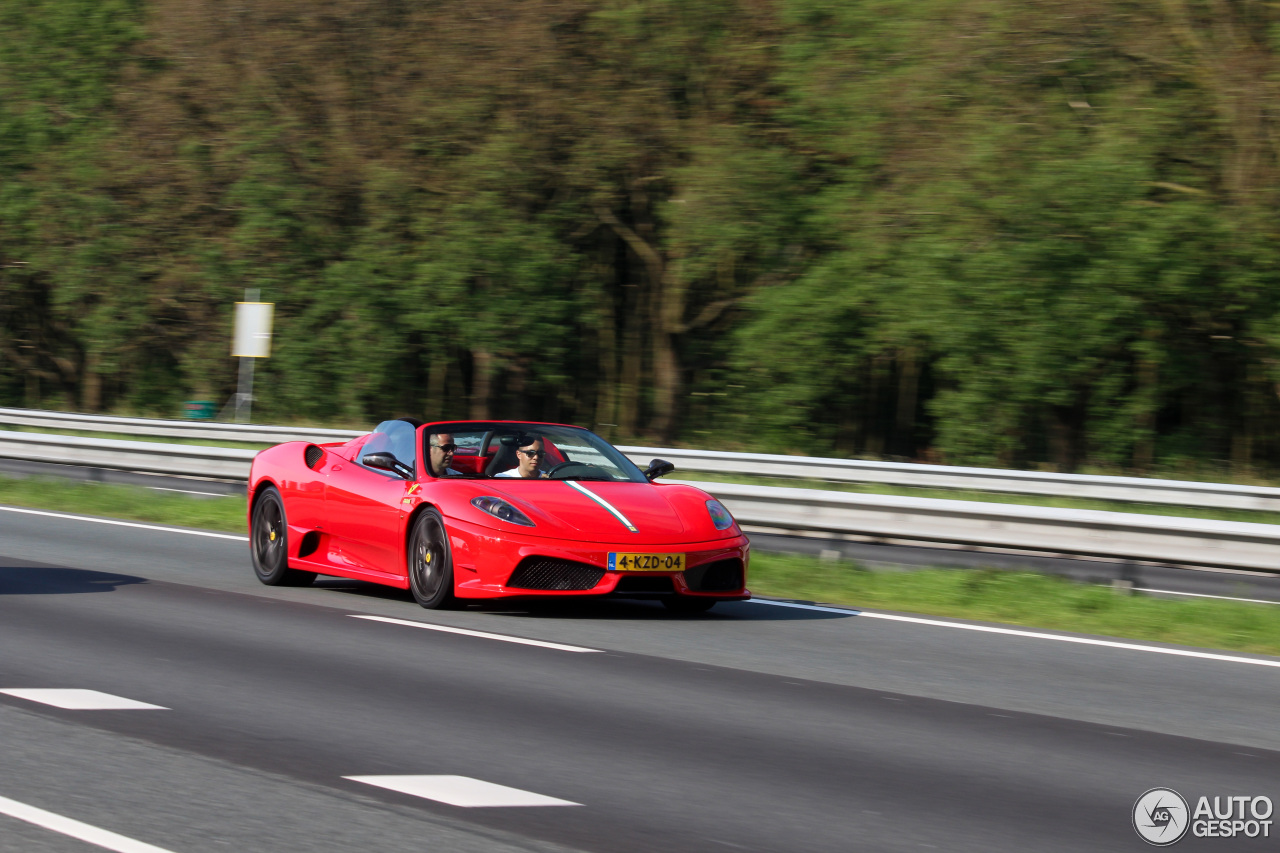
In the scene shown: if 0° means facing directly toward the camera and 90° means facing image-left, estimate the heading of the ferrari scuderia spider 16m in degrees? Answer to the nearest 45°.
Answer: approximately 315°

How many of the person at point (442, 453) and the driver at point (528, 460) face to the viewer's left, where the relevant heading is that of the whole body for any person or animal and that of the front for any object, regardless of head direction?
0

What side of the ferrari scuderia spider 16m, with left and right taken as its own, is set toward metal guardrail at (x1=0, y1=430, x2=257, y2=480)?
back

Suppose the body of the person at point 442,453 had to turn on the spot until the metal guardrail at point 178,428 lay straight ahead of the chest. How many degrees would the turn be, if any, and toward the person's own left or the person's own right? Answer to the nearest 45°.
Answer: approximately 135° to the person's own left

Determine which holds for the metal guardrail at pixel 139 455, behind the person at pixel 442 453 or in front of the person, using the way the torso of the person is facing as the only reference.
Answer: behind

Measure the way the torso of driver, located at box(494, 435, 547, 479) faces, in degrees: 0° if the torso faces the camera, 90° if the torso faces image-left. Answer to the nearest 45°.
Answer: approximately 315°

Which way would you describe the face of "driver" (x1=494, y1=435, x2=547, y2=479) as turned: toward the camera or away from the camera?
toward the camera

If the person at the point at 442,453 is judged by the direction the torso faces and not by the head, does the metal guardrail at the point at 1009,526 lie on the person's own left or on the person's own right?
on the person's own left

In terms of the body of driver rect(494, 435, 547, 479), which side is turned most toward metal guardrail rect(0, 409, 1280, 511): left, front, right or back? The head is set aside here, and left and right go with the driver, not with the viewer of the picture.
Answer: left
